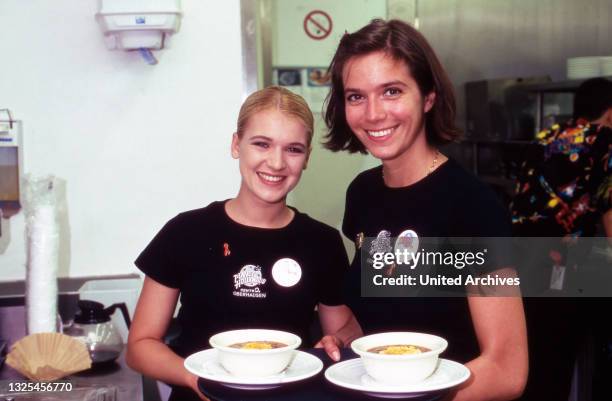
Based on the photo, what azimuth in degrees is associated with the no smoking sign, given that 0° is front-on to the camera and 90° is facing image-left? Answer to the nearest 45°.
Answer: approximately 0°

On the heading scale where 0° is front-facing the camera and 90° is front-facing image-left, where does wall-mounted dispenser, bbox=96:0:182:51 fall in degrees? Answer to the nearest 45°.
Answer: approximately 0°

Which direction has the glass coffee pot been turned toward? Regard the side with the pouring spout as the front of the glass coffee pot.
to the viewer's left

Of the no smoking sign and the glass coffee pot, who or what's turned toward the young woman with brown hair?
the no smoking sign

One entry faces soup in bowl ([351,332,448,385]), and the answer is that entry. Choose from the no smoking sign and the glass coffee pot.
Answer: the no smoking sign

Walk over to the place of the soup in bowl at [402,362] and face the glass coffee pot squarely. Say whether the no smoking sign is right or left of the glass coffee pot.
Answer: right
